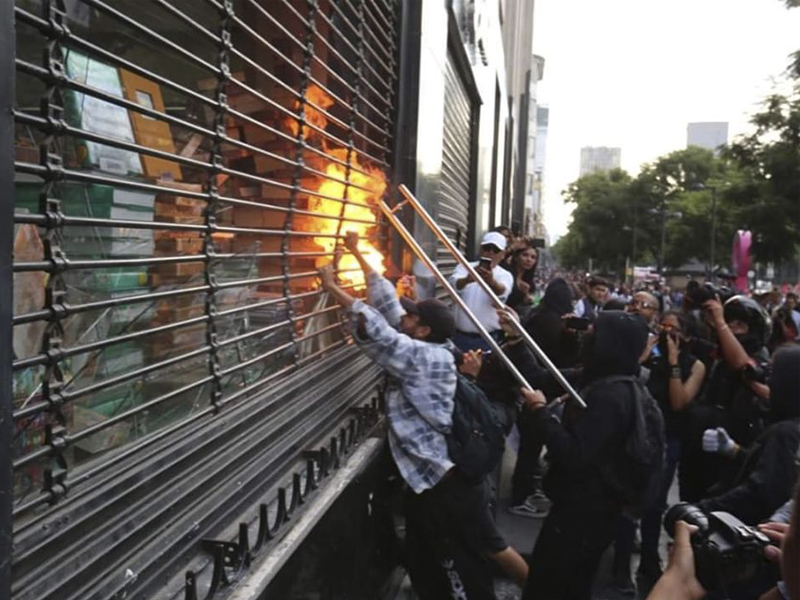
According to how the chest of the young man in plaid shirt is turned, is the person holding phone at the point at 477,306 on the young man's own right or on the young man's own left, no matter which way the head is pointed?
on the young man's own right

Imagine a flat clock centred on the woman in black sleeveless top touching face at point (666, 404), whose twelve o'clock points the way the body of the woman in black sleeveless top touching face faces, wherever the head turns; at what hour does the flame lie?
The flame is roughly at 12 o'clock from the woman in black sleeveless top touching face.

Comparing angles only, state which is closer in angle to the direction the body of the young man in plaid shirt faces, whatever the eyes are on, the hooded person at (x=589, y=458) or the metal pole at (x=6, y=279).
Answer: the metal pole

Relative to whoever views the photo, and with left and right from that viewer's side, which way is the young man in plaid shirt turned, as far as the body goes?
facing to the left of the viewer

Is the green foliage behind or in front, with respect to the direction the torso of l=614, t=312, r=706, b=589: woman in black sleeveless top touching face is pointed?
behind

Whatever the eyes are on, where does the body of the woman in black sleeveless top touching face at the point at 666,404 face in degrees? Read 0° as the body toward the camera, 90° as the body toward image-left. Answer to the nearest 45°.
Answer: approximately 45°

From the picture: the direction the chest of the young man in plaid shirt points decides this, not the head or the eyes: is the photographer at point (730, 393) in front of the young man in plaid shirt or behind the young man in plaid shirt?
behind

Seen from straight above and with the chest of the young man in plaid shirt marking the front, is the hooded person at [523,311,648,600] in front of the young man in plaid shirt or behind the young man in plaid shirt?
behind

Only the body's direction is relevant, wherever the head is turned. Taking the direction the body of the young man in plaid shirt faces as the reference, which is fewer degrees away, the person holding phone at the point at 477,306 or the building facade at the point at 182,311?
the building facade
